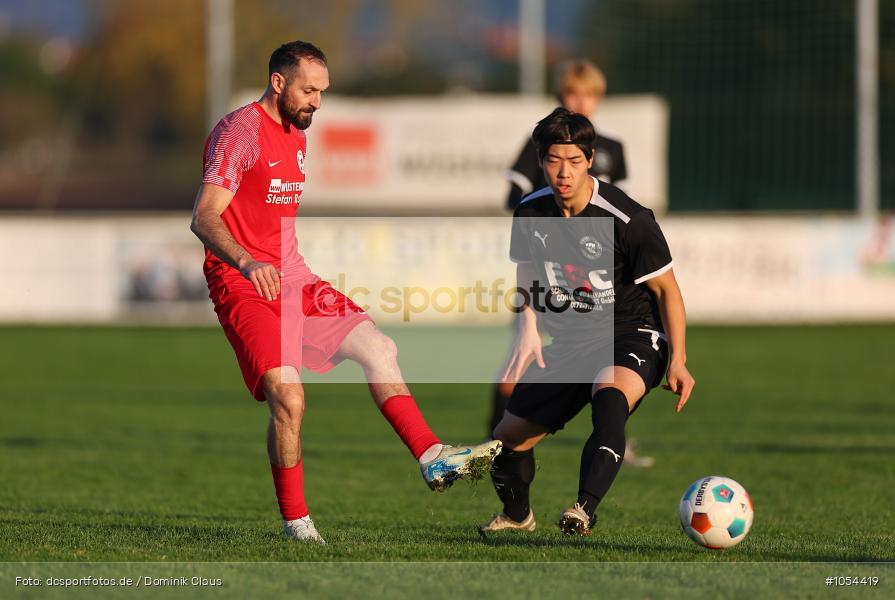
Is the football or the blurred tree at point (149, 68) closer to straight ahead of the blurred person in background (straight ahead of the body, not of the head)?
the football

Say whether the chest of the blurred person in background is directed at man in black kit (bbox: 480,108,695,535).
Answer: yes

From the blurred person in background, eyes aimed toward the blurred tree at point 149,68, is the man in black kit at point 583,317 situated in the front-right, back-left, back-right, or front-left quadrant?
back-left

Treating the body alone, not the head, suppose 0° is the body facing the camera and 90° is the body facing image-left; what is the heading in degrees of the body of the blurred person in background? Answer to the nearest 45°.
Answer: approximately 0°

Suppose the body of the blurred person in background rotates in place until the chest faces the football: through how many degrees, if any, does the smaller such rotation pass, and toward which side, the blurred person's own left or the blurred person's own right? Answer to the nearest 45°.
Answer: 0° — they already face it

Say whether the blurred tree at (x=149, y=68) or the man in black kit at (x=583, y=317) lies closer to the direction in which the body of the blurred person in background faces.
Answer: the man in black kit

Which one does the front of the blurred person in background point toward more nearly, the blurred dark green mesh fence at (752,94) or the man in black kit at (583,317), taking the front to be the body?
the man in black kit

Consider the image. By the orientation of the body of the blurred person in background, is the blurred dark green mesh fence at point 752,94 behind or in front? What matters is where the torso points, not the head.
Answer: behind

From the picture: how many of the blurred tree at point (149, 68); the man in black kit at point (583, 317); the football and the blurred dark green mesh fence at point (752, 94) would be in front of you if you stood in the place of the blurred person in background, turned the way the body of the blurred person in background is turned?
2
